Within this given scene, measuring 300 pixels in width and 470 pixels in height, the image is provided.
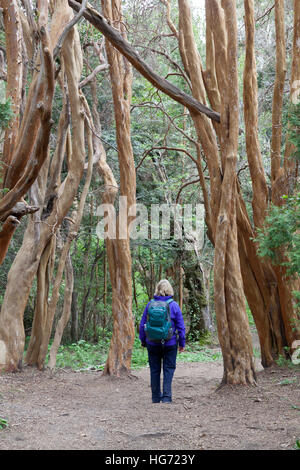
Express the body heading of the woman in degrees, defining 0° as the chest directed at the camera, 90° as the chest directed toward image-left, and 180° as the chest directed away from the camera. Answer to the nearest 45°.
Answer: approximately 180°

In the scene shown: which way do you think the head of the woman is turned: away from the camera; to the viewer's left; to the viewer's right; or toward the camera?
away from the camera
